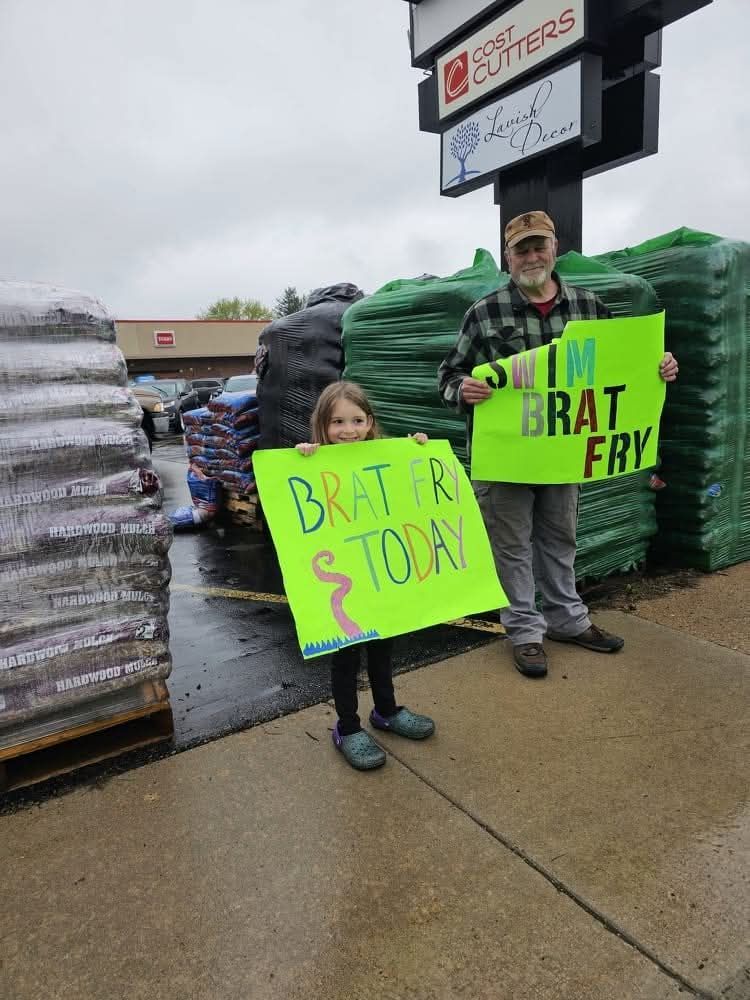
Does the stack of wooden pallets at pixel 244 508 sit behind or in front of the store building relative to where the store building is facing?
in front

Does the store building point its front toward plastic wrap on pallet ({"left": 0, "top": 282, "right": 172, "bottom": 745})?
yes

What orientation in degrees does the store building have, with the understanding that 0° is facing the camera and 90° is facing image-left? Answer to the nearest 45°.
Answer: approximately 0°

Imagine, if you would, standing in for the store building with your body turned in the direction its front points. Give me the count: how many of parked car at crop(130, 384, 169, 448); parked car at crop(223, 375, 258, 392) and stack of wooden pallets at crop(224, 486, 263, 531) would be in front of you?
3

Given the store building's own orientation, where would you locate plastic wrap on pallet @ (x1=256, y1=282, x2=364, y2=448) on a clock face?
The plastic wrap on pallet is roughly at 12 o'clock from the store building.

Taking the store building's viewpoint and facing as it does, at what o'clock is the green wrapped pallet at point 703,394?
The green wrapped pallet is roughly at 12 o'clock from the store building.

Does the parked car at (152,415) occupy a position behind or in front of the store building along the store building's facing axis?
in front

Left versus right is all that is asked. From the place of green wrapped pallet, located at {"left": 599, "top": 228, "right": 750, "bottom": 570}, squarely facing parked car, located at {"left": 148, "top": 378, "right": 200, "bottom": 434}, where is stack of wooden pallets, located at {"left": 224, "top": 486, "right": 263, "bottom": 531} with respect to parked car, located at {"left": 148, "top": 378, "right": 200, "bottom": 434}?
left

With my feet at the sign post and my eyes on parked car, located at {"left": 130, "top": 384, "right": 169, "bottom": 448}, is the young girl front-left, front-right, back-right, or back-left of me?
back-left
